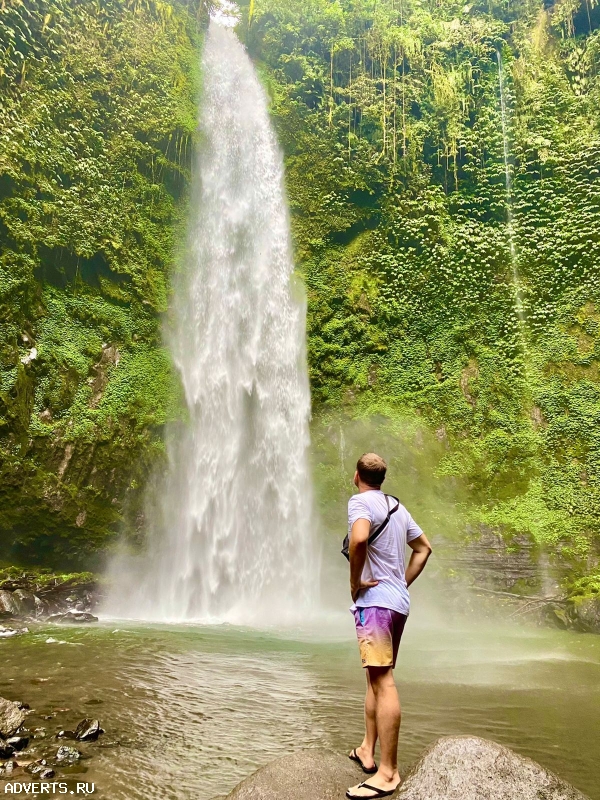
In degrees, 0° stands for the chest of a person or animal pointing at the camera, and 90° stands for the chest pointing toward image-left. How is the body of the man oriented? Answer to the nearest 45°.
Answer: approximately 135°

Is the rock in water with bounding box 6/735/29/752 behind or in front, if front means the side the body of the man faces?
in front

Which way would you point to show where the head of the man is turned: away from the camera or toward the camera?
away from the camera
